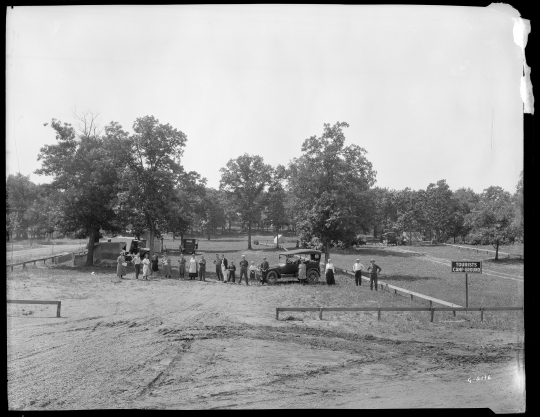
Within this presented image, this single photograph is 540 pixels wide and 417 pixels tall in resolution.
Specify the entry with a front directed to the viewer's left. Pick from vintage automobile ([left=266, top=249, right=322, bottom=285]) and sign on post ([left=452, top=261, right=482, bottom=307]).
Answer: the vintage automobile

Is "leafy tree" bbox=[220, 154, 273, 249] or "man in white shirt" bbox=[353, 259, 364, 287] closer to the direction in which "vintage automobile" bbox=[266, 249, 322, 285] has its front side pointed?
the leafy tree

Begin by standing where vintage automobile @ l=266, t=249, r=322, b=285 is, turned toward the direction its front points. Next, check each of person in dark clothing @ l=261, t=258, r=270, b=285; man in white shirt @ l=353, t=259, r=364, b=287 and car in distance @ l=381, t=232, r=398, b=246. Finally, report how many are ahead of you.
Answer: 1

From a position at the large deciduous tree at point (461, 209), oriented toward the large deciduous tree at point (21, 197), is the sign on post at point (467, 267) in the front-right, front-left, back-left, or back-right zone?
front-left

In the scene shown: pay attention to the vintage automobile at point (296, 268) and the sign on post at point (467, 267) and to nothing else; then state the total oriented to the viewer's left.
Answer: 1

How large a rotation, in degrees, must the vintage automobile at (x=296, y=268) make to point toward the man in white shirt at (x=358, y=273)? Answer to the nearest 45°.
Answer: approximately 135° to its left

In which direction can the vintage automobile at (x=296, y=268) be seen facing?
to the viewer's left

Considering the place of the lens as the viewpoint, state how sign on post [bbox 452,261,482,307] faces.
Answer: facing the viewer
